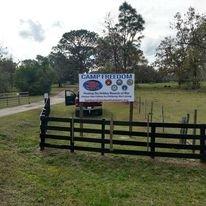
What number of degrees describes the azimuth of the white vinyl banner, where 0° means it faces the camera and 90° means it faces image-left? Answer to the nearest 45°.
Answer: approximately 0°
